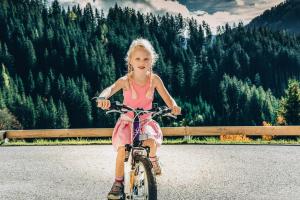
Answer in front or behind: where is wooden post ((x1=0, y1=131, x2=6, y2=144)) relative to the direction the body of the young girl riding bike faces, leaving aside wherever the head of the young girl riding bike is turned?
behind

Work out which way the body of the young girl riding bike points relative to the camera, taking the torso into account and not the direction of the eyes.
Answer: toward the camera

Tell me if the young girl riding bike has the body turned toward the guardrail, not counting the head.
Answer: no

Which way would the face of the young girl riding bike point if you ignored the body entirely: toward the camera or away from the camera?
toward the camera
